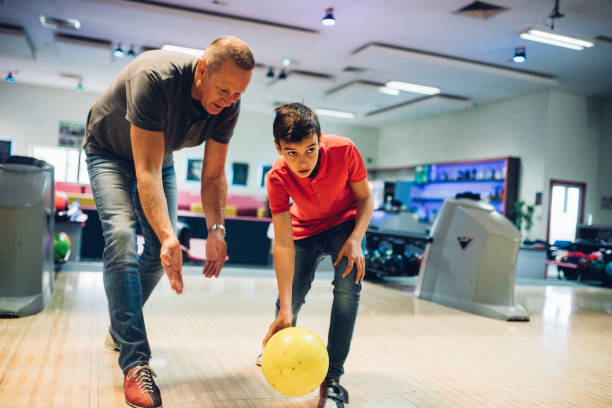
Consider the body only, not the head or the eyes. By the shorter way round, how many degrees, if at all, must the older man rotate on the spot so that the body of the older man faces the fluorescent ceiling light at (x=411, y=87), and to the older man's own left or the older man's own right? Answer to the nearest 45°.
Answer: approximately 90° to the older man's own left

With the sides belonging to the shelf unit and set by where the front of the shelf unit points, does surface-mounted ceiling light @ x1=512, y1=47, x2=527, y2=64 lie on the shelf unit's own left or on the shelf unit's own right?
on the shelf unit's own left

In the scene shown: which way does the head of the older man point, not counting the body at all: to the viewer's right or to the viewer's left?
to the viewer's right

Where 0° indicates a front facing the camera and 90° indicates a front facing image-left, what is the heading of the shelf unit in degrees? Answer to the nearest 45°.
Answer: approximately 45°

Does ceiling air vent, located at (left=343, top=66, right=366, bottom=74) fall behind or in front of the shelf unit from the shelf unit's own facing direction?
in front

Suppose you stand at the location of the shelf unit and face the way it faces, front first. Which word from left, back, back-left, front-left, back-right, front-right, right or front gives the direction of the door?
left

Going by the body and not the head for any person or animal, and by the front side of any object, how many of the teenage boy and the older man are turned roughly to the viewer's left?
0

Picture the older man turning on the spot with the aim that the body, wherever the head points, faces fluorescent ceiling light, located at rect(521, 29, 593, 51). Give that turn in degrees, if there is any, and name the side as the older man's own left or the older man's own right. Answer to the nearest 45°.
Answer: approximately 90° to the older man's own left

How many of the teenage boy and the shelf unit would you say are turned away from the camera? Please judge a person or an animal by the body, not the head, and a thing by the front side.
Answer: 0

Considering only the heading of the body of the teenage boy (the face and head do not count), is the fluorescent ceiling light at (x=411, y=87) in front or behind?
behind

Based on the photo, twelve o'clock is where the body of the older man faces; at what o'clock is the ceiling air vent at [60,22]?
The ceiling air vent is roughly at 7 o'clock from the older man.
